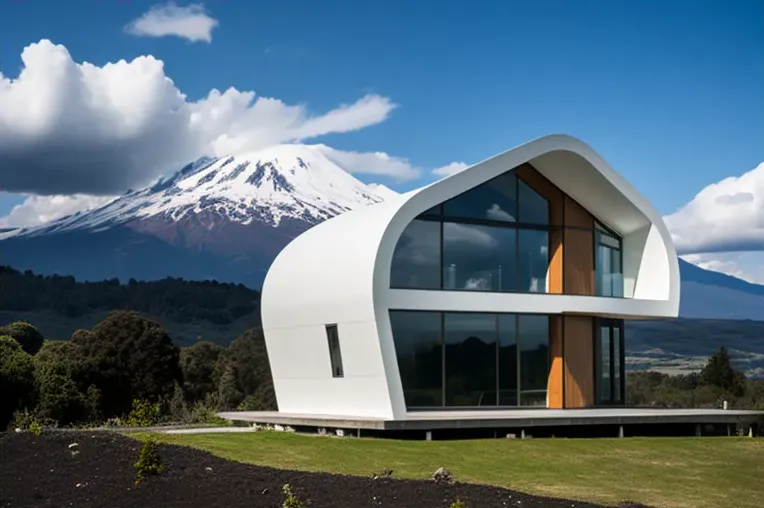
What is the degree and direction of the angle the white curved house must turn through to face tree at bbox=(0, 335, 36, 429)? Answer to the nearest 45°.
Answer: approximately 135° to its right

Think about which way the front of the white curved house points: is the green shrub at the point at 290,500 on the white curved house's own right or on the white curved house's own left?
on the white curved house's own right

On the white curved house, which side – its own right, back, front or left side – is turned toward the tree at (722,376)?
left

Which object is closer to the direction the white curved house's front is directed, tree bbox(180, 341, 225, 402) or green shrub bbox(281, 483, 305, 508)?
the green shrub

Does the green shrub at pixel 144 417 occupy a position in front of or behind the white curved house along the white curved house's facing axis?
behind

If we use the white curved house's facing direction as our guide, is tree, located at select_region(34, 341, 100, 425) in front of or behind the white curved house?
behind

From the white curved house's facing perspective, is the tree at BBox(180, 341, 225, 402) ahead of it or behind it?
behind

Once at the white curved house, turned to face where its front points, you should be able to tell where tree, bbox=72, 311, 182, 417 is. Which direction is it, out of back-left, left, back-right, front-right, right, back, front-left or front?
back

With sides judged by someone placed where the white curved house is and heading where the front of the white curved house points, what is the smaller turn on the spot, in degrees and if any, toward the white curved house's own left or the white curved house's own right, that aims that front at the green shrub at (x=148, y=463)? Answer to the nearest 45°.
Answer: approximately 45° to the white curved house's own right

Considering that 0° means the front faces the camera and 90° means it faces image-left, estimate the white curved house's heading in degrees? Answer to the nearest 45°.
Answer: approximately 315°
